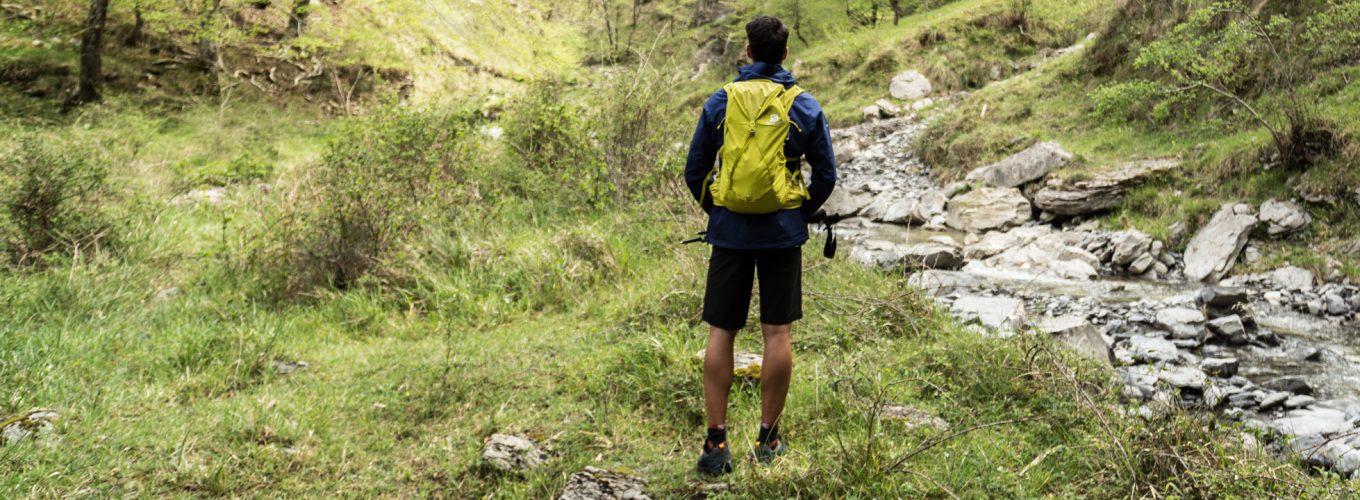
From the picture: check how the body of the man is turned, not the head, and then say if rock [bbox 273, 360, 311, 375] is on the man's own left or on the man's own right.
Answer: on the man's own left

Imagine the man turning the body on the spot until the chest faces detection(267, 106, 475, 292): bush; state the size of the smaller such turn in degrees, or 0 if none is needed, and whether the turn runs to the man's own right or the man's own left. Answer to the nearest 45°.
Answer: approximately 45° to the man's own left

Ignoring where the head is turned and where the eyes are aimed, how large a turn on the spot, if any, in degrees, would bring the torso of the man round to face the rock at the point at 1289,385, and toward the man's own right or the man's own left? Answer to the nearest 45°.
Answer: approximately 45° to the man's own right

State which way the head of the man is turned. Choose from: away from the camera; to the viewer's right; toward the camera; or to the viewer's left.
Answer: away from the camera

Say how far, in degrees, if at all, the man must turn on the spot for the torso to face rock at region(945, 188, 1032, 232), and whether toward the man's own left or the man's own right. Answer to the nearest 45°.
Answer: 0° — they already face it

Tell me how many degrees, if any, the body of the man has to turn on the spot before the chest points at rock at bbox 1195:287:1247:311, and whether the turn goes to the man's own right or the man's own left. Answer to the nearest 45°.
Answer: approximately 45° to the man's own right

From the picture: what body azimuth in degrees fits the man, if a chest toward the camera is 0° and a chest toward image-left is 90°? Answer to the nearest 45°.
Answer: approximately 180°

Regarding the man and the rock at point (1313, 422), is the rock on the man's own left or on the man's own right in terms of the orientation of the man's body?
on the man's own right
